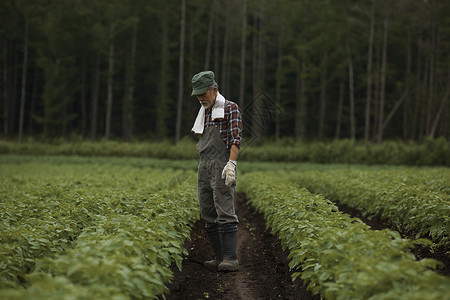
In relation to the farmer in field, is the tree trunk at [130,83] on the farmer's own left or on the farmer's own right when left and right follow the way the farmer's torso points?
on the farmer's own right

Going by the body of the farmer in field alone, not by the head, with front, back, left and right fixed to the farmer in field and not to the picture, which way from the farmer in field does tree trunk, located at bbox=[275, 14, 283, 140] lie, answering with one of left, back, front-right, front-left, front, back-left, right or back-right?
back-right

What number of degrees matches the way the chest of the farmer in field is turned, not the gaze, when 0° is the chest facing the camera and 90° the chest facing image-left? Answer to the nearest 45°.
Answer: approximately 45°
